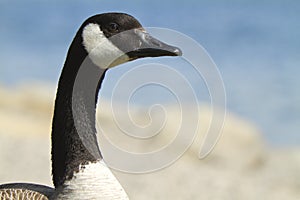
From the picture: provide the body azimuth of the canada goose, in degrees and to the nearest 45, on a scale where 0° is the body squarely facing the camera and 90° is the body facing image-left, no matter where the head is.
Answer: approximately 270°
